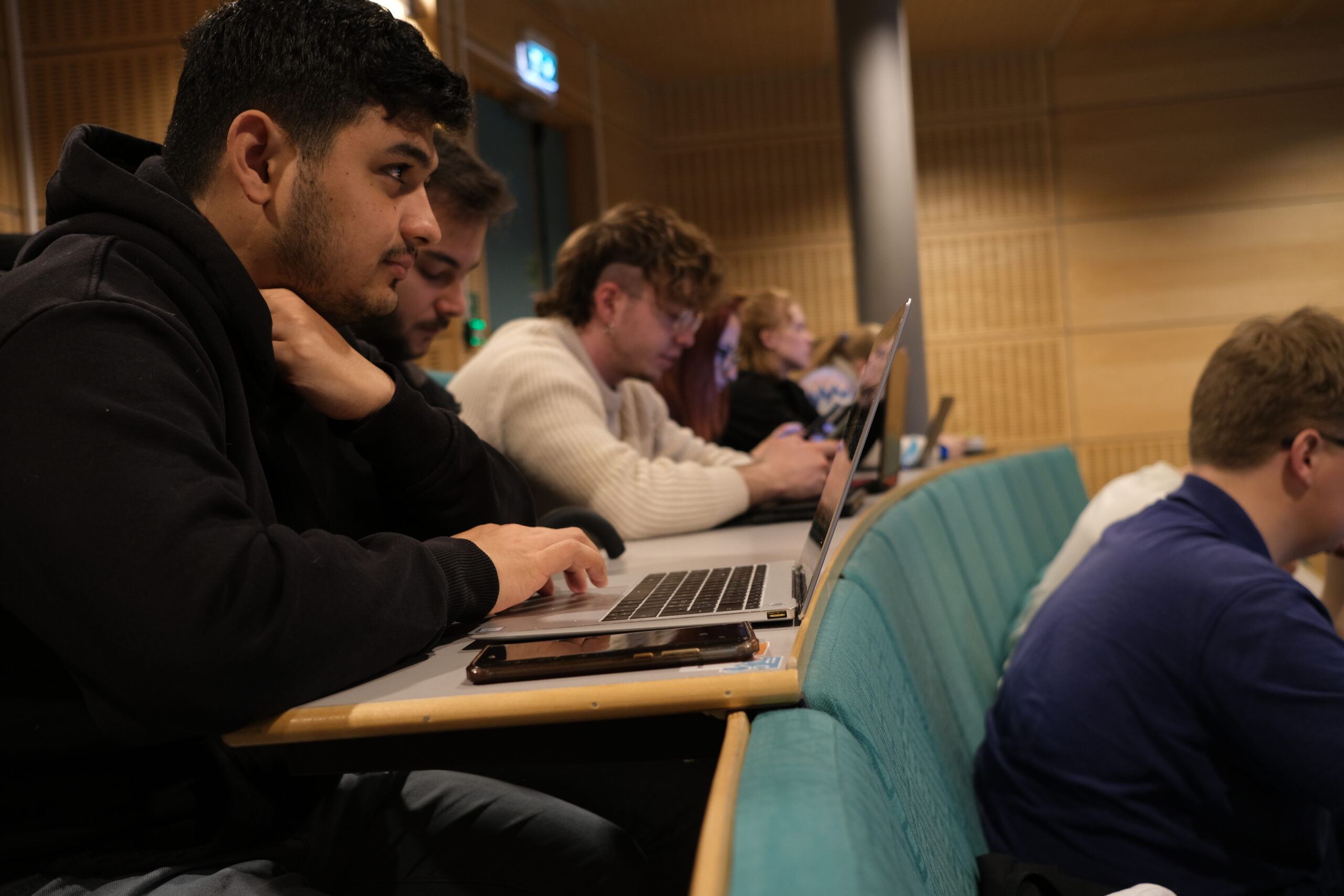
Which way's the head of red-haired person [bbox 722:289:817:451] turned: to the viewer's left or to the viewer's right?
to the viewer's right

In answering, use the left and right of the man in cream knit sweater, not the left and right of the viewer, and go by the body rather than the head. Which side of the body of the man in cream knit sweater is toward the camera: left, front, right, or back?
right

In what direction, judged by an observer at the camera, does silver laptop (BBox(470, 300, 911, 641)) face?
facing to the left of the viewer

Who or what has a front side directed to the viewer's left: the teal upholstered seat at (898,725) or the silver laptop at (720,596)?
the silver laptop

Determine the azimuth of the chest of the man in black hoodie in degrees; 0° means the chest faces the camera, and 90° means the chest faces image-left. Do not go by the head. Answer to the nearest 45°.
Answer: approximately 270°

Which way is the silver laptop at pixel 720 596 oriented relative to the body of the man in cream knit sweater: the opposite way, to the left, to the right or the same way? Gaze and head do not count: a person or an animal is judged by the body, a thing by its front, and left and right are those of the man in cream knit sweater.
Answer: the opposite way

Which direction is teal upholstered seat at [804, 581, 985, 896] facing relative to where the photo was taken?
to the viewer's right

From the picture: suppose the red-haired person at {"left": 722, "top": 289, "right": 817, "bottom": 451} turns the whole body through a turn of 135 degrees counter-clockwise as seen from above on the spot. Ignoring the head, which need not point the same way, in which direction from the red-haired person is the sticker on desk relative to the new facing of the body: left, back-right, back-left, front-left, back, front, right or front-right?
back-left

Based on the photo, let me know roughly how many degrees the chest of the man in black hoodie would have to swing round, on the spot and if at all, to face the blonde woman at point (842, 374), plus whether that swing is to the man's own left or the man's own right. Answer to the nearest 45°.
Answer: approximately 45° to the man's own left

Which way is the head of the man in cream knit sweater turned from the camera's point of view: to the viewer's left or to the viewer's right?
to the viewer's right

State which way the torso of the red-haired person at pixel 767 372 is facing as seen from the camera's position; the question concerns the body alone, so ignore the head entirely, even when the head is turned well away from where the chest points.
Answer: to the viewer's right

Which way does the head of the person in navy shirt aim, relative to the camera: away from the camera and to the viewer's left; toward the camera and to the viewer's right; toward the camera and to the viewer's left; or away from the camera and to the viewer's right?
away from the camera and to the viewer's right
